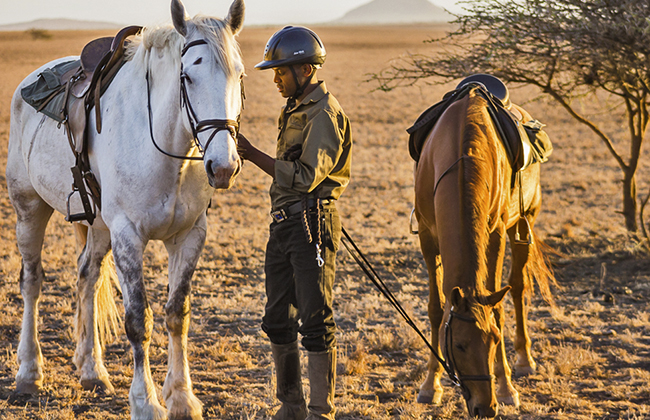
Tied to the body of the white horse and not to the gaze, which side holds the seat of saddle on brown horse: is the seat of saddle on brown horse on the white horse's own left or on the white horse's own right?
on the white horse's own left

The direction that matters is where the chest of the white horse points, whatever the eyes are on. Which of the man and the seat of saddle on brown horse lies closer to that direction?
the man

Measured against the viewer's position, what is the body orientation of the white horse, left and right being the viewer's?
facing the viewer and to the right of the viewer

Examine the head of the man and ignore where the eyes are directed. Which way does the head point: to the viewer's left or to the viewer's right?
to the viewer's left

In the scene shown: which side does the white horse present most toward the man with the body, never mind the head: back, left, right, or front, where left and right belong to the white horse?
front
